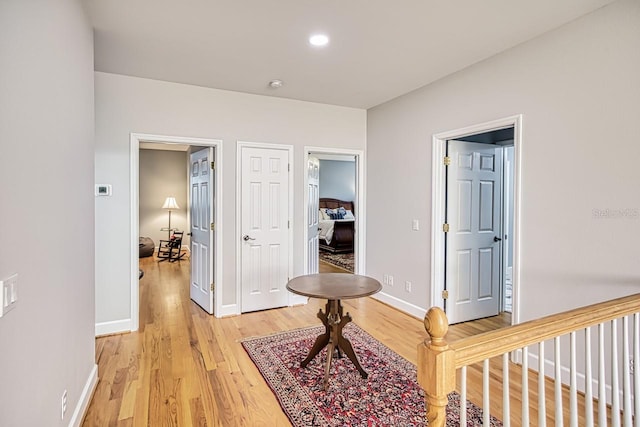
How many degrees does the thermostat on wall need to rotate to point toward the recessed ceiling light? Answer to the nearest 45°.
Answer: approximately 45° to its left

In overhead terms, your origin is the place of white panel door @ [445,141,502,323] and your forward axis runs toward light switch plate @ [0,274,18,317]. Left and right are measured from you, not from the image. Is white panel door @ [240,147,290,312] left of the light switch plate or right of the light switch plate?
right

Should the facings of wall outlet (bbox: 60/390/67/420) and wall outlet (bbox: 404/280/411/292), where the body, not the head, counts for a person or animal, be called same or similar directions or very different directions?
very different directions

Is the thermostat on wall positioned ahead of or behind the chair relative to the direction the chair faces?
ahead

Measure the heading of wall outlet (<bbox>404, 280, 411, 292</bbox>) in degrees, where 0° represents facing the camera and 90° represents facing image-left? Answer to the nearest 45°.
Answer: approximately 45°

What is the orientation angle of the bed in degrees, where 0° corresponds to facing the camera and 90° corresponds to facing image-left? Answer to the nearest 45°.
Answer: approximately 315°

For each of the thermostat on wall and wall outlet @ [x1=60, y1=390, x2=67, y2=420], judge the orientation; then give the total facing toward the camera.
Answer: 1

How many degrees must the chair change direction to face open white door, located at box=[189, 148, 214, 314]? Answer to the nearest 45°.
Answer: approximately 45° to its left

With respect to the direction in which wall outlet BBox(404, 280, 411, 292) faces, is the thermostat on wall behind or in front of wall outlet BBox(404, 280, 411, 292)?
in front

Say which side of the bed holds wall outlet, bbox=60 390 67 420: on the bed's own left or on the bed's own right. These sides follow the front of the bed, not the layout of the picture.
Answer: on the bed's own right

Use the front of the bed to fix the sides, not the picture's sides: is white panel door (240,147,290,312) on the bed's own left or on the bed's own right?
on the bed's own right

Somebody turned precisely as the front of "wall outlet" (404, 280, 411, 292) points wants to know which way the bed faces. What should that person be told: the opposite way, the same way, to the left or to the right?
to the left

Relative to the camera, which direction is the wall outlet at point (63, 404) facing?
to the viewer's right

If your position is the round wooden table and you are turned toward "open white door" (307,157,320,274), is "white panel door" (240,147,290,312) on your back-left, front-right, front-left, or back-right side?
front-left

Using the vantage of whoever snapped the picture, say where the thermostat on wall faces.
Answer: facing the viewer

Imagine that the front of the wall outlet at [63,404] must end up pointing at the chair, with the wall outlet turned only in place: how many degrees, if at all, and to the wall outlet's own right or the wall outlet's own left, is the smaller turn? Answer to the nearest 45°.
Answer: approximately 90° to the wall outlet's own left
